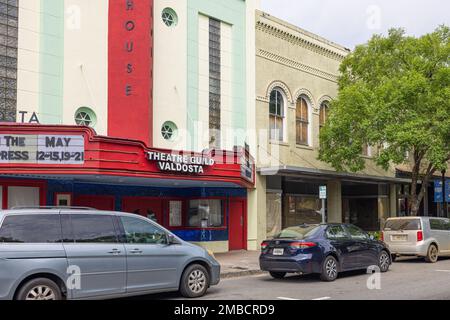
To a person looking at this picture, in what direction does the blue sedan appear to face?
facing away from the viewer and to the right of the viewer

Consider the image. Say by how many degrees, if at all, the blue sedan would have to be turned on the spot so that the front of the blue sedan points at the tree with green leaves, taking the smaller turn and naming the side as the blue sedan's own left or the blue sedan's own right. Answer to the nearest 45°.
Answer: approximately 45° to the blue sedan's own left

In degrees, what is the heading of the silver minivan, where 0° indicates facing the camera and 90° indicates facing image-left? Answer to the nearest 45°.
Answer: approximately 270°

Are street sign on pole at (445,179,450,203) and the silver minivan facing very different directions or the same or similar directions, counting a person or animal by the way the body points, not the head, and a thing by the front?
very different directions

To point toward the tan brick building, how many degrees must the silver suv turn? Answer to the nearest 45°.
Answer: approximately 90° to its left

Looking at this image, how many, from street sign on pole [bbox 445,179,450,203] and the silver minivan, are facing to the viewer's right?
1

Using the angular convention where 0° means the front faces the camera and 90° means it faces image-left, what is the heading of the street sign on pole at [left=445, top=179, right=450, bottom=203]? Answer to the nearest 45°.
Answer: approximately 45°

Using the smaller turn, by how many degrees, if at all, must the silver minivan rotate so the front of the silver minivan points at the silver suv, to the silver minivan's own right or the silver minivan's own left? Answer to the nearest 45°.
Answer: approximately 45° to the silver minivan's own left

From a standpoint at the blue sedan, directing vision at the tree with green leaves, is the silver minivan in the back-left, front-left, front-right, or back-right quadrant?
back-left

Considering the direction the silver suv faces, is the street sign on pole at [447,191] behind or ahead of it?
ahead

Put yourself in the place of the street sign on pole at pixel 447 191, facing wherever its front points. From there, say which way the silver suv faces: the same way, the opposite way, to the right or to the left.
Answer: the opposite way
